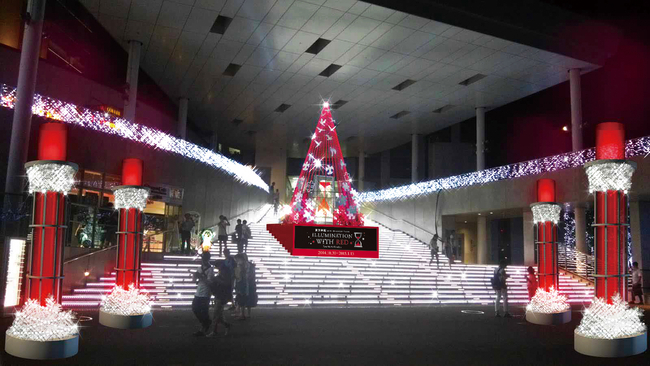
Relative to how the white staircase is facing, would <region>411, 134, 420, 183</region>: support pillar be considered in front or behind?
behind

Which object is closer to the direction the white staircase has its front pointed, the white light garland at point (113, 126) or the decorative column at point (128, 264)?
the decorative column

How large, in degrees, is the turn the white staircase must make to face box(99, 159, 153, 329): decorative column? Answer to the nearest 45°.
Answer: approximately 45° to its right

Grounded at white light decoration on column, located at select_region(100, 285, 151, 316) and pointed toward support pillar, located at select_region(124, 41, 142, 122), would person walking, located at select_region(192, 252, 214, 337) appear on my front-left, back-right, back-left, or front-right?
back-right

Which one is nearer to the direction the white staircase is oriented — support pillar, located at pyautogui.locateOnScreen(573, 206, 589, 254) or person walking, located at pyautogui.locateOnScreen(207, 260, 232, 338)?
the person walking

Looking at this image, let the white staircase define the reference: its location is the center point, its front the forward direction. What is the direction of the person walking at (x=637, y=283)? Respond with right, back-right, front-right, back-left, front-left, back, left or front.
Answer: left

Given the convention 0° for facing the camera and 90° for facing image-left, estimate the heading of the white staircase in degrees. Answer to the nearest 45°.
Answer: approximately 0°

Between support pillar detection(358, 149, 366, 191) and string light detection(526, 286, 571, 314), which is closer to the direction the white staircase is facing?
the string light
